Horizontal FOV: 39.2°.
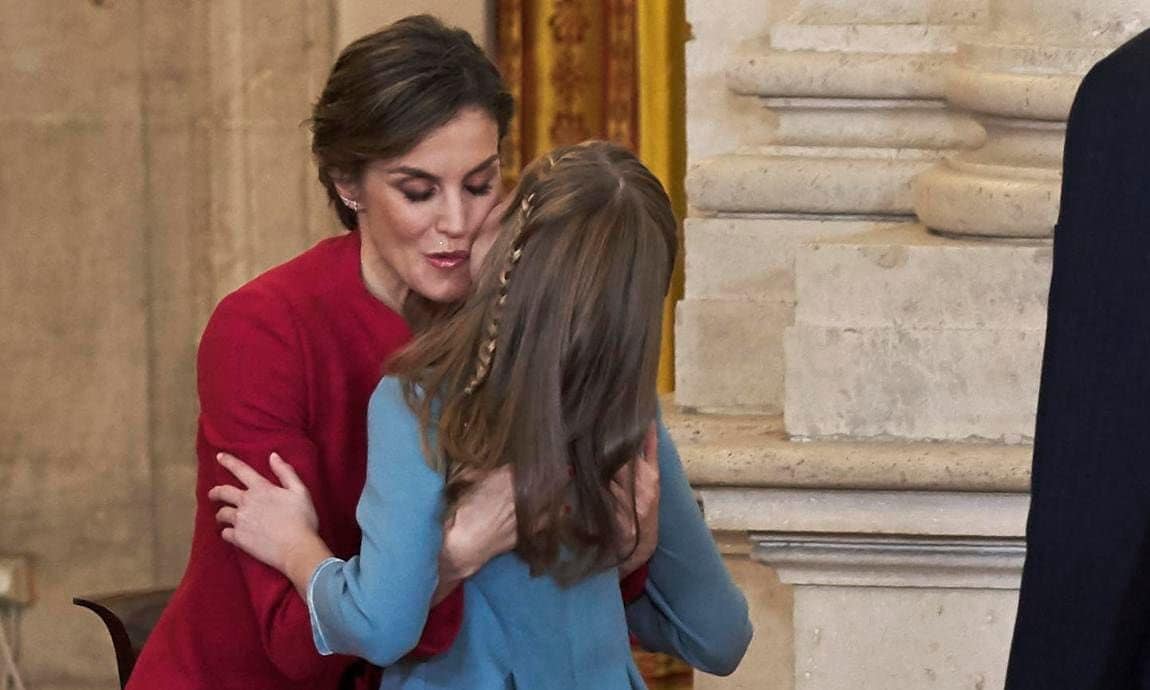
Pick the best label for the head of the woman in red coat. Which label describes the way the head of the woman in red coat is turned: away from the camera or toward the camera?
toward the camera

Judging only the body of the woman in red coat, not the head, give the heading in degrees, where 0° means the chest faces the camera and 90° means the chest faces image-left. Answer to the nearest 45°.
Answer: approximately 315°
